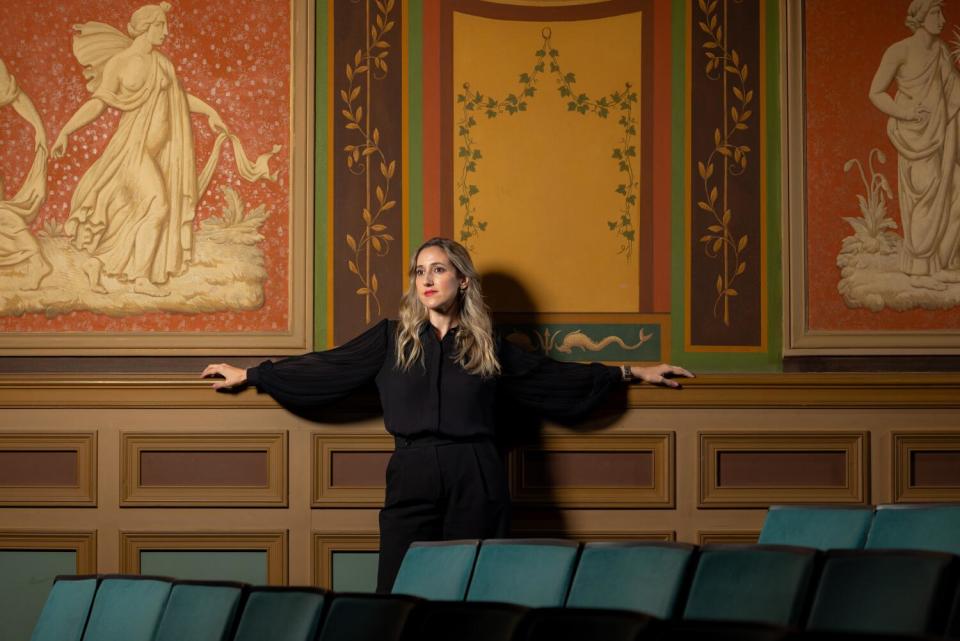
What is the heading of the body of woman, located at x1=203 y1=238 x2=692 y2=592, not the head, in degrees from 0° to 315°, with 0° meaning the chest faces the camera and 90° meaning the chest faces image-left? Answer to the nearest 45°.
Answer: approximately 0°
